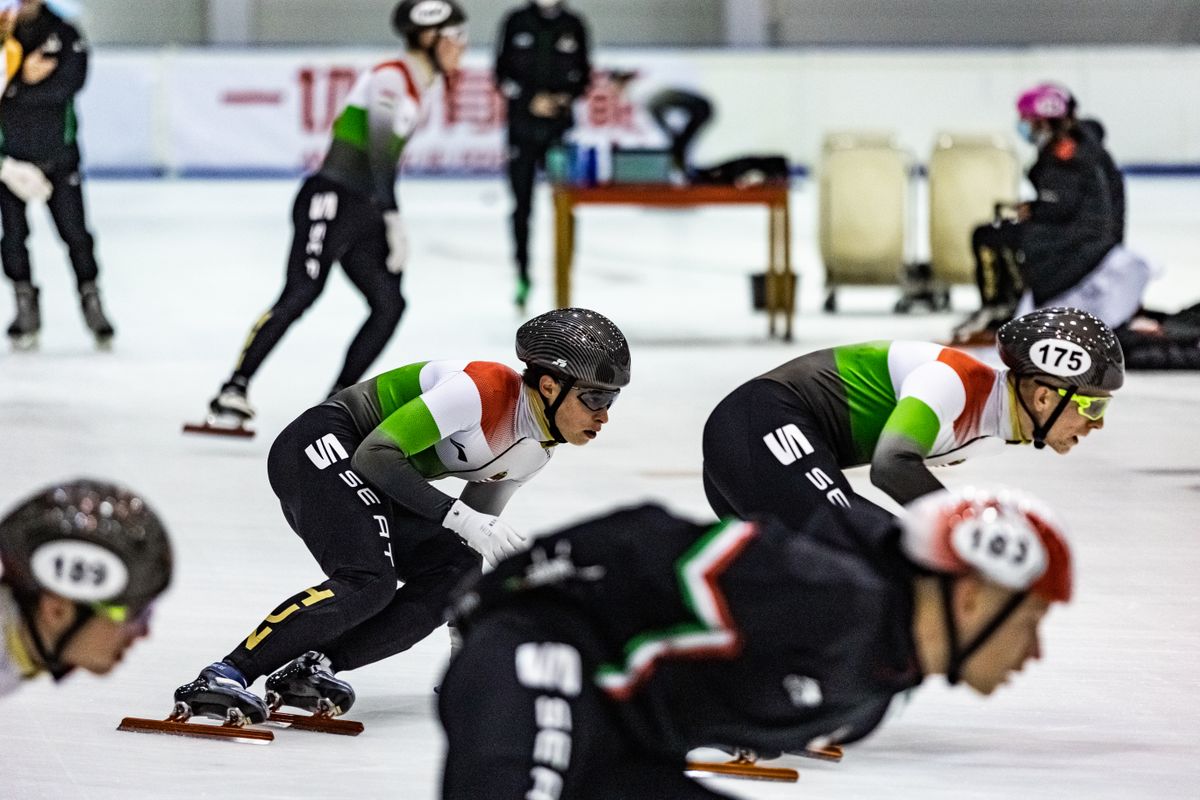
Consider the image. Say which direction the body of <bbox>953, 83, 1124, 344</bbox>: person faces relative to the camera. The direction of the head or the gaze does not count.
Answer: to the viewer's left

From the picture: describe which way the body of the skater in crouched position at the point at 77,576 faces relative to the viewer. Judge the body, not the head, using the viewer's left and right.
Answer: facing to the right of the viewer

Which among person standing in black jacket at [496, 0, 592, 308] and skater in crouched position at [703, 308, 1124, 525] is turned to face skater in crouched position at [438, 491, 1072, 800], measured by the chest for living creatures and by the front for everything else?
the person standing in black jacket

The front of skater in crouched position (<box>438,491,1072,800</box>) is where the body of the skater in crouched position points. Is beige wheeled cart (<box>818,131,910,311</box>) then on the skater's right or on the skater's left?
on the skater's left

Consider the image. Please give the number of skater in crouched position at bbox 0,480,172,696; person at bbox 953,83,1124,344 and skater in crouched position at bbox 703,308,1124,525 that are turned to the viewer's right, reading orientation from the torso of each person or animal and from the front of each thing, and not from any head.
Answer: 2

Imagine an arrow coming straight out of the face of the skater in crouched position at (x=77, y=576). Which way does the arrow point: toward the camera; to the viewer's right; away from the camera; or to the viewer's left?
to the viewer's right

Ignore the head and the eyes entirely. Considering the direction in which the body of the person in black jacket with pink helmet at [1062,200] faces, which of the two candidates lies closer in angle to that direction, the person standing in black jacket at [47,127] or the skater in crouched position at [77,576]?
the person standing in black jacket

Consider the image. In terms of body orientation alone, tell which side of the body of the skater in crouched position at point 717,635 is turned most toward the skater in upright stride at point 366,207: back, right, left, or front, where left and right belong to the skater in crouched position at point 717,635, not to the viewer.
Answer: left

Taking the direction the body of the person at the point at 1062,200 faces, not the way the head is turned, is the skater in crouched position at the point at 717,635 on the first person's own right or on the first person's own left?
on the first person's own left

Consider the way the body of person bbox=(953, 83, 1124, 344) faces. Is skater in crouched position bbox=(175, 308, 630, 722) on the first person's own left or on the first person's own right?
on the first person's own left

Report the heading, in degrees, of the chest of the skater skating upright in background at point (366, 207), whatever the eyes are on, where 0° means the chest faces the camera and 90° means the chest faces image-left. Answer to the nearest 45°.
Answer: approximately 270°

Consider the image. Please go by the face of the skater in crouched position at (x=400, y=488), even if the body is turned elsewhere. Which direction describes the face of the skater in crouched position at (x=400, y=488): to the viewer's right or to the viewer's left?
to the viewer's right

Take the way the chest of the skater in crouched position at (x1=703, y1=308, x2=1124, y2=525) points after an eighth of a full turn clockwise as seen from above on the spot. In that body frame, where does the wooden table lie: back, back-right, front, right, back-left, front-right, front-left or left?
back-left

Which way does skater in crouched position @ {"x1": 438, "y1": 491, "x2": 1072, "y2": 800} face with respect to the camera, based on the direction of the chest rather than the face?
to the viewer's right

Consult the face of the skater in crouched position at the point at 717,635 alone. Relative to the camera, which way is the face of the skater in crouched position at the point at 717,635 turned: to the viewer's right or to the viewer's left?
to the viewer's right
